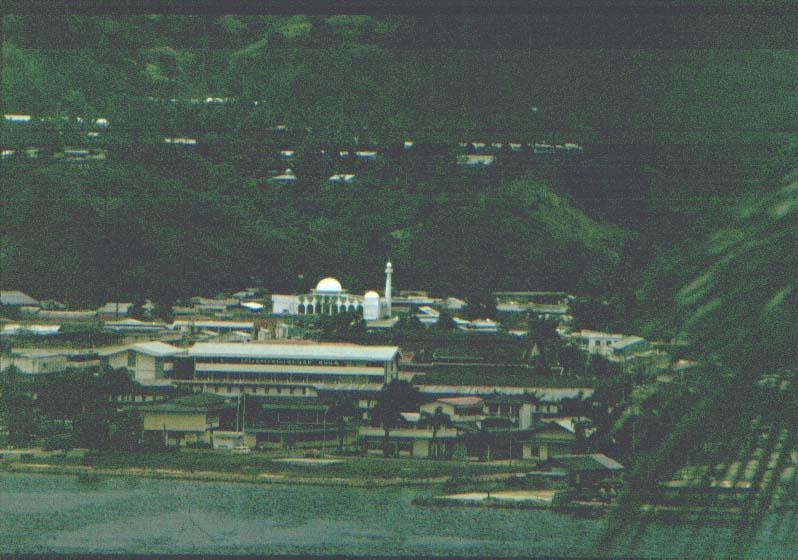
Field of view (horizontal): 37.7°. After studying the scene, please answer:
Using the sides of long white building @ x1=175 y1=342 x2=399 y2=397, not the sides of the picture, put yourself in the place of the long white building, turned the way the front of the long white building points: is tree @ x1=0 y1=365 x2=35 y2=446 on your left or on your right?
on your right

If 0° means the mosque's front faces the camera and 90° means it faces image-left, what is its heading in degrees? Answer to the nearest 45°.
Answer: approximately 0°

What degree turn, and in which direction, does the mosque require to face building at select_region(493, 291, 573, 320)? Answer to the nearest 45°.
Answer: approximately 90° to its left

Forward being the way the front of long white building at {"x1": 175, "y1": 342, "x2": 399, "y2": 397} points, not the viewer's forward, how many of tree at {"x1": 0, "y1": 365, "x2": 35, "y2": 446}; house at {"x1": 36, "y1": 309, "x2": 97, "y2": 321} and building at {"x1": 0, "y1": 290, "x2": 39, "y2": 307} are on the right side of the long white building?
3

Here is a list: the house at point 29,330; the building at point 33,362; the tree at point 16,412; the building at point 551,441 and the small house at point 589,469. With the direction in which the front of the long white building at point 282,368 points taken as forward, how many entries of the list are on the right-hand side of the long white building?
3

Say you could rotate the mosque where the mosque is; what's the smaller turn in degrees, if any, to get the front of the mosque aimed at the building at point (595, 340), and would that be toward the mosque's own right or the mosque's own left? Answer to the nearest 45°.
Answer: approximately 90° to the mosque's own left

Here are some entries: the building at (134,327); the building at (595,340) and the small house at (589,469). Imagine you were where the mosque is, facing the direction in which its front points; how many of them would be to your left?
2

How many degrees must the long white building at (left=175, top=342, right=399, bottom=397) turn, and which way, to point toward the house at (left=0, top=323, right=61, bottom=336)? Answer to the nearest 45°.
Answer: approximately 90° to its right

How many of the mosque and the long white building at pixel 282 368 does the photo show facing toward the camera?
2

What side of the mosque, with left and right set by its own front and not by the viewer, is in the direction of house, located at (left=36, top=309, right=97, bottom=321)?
right
